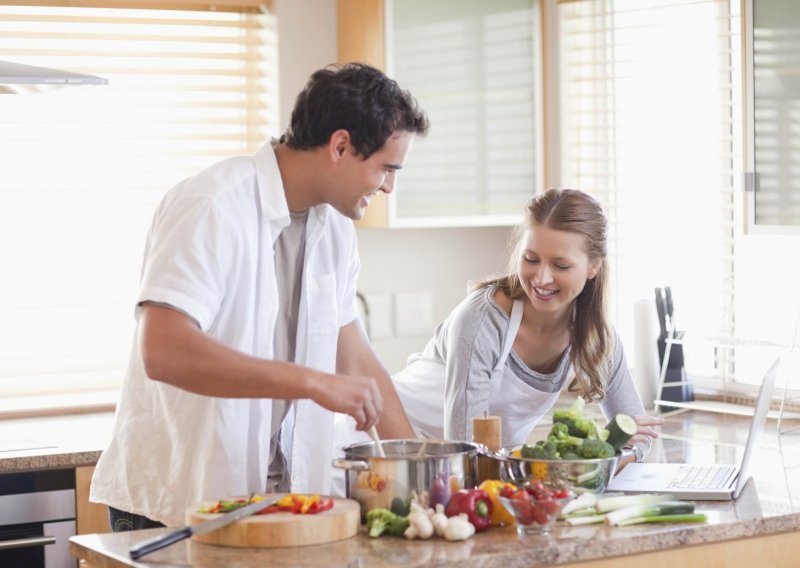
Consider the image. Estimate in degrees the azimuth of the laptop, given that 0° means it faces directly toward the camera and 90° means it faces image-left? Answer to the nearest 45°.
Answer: approximately 90°

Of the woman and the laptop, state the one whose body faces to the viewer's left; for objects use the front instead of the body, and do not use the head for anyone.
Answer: the laptop

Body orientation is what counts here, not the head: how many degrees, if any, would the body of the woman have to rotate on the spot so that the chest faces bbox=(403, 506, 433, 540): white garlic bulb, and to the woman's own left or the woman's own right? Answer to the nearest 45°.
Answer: approximately 45° to the woman's own right

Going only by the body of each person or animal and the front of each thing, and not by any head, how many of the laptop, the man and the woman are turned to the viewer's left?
1

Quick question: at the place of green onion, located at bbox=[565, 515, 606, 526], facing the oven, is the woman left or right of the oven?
right

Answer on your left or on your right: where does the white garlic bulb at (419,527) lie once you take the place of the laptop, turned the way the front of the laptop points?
on your left

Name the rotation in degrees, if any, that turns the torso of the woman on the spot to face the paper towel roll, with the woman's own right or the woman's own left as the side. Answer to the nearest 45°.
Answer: approximately 135° to the woman's own left

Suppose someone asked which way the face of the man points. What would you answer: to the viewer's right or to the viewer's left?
to the viewer's right

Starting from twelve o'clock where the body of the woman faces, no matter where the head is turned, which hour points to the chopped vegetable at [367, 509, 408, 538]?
The chopped vegetable is roughly at 2 o'clock from the woman.

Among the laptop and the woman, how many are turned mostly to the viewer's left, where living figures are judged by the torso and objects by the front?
1

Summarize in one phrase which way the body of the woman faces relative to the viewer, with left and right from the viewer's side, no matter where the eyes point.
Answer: facing the viewer and to the right of the viewer

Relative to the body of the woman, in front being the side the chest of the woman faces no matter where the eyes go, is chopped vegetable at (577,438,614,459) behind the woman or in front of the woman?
in front

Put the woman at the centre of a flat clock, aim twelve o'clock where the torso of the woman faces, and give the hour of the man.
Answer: The man is roughly at 3 o'clock from the woman.

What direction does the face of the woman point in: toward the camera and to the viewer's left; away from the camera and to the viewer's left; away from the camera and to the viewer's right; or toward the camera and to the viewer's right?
toward the camera and to the viewer's left
